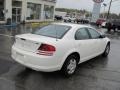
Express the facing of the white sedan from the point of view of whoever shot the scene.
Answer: facing away from the viewer and to the right of the viewer

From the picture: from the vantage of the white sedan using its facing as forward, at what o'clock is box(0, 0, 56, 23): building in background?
The building in background is roughly at 10 o'clock from the white sedan.
